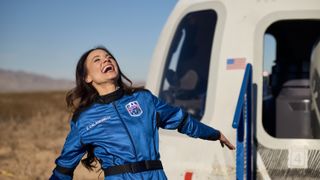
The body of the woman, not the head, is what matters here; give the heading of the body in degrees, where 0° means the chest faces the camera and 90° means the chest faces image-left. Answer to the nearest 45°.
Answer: approximately 0°

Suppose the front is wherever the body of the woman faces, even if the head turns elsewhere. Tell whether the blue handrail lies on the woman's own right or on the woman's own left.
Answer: on the woman's own left
